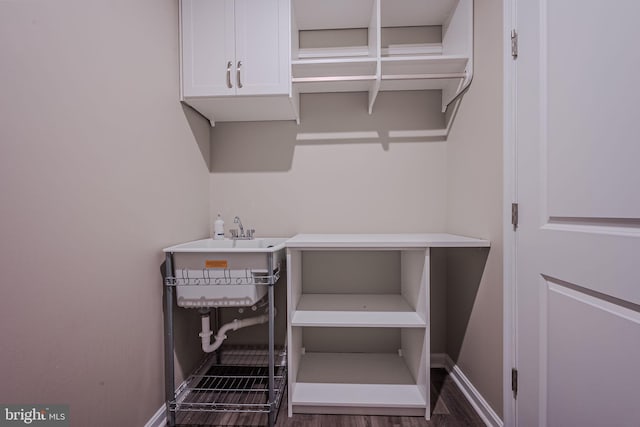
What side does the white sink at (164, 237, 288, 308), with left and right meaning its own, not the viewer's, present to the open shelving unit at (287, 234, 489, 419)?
left

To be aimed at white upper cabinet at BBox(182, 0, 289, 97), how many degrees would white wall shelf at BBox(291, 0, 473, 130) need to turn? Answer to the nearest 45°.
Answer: approximately 45° to its right

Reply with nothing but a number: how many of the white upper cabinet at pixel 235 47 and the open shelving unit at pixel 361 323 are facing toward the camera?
2

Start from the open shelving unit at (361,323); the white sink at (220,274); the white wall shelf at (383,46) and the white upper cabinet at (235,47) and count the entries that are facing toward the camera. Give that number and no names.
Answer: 4

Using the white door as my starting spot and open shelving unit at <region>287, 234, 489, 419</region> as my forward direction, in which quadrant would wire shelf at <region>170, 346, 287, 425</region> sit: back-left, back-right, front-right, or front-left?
front-left

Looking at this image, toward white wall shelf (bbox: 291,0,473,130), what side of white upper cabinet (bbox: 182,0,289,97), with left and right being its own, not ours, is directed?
left

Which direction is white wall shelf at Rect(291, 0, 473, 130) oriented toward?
toward the camera

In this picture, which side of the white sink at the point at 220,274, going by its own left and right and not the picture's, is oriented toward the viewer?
front
